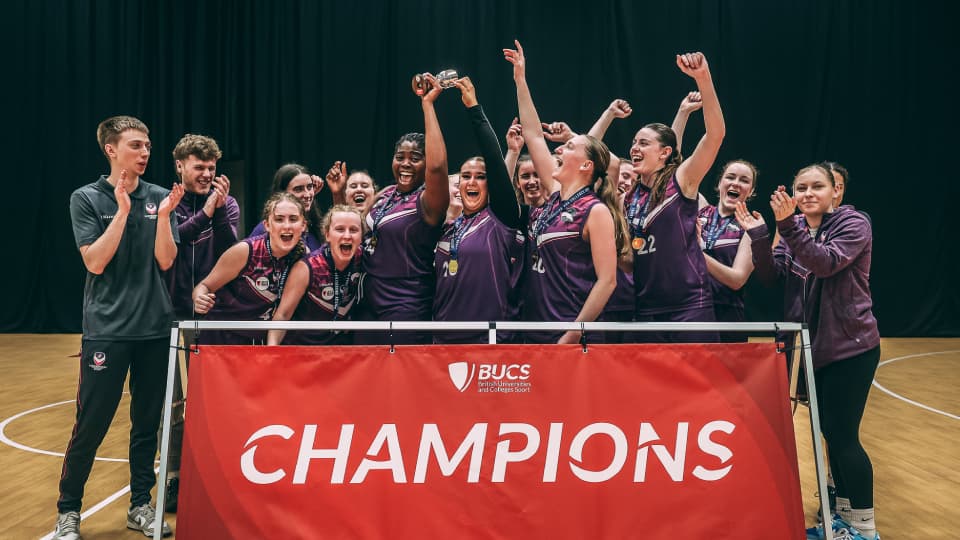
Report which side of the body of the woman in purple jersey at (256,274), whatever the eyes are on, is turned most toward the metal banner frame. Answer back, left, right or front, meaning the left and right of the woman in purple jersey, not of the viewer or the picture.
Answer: front

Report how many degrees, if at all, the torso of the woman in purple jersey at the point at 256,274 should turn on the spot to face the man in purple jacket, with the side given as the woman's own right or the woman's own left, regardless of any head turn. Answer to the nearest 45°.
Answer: approximately 180°

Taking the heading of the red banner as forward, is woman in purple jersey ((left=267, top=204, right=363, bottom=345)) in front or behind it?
behind

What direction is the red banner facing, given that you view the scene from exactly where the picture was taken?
facing the viewer

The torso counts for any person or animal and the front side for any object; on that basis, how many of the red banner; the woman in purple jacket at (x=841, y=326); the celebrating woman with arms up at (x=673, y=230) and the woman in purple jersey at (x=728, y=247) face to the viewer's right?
0

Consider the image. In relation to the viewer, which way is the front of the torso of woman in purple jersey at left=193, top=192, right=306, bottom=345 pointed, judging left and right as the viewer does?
facing the viewer and to the right of the viewer

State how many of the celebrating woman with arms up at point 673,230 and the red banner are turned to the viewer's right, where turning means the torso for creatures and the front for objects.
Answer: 0

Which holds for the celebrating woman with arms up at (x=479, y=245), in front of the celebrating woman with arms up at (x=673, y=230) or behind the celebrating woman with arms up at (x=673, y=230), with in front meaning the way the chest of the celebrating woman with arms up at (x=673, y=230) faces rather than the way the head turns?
in front

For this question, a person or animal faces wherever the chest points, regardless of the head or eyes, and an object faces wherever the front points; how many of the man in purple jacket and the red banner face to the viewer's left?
0

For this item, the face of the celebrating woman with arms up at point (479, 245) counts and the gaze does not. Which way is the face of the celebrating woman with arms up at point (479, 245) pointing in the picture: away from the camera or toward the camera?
toward the camera

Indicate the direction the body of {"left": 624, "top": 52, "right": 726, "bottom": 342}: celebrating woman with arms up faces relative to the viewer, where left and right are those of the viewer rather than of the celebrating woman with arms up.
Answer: facing the viewer and to the left of the viewer

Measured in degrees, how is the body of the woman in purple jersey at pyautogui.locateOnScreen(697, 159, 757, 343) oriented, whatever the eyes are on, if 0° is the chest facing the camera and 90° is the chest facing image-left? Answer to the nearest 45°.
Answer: approximately 45°
